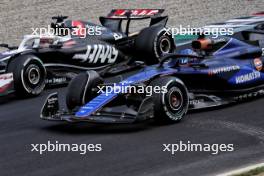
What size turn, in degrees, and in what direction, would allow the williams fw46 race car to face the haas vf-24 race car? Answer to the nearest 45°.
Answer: approximately 90° to its right
